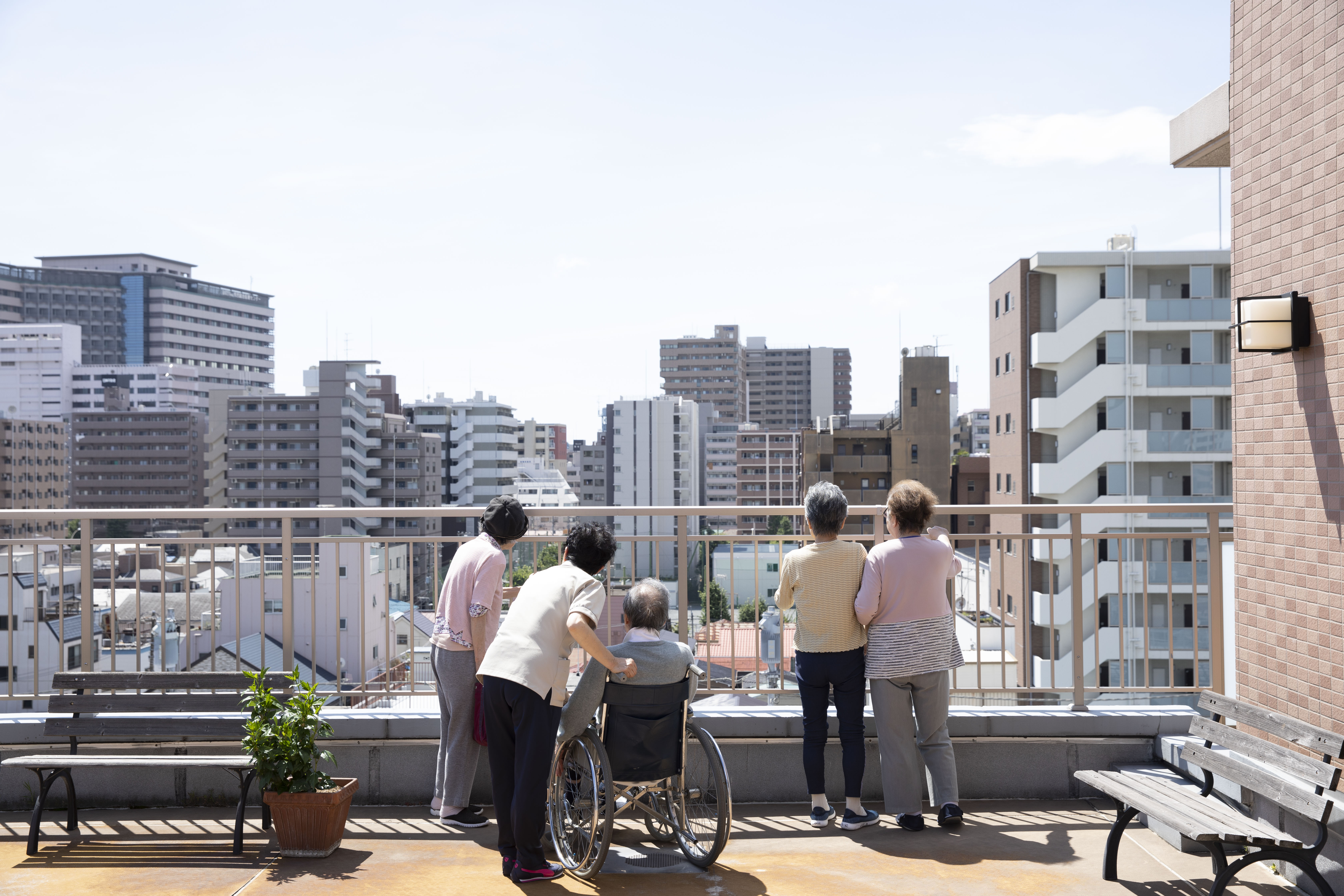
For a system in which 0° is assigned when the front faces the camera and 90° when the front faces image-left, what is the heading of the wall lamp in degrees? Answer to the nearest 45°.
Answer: approximately 90°

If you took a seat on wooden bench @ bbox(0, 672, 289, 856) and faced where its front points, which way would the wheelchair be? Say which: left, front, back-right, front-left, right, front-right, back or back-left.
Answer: front-left

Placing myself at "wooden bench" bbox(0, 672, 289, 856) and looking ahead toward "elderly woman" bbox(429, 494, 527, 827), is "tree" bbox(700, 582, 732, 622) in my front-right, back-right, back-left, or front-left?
front-left

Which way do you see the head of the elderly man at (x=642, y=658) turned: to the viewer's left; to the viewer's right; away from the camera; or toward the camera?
away from the camera

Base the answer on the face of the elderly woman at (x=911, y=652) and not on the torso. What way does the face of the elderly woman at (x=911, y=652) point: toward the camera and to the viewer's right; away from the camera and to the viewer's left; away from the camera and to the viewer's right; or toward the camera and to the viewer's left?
away from the camera and to the viewer's left

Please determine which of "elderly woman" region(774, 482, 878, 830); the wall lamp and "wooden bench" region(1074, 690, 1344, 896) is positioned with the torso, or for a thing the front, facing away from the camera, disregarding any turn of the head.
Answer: the elderly woman

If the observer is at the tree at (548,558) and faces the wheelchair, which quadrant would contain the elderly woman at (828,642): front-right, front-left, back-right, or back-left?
front-left

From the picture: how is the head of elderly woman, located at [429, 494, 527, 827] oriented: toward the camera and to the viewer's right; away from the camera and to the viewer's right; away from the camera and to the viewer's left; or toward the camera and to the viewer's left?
away from the camera and to the viewer's right

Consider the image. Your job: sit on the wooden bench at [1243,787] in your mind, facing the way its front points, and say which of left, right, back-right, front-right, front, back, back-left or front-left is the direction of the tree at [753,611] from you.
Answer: right

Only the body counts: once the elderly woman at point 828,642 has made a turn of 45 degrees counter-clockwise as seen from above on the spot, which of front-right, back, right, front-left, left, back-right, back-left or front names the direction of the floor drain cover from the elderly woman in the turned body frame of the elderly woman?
left

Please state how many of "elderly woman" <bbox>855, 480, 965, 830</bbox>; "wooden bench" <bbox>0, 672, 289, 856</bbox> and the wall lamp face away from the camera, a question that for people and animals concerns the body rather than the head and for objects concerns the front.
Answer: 1

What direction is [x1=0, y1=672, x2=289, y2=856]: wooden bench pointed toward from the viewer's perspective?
toward the camera

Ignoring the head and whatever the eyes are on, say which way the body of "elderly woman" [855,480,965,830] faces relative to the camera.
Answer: away from the camera

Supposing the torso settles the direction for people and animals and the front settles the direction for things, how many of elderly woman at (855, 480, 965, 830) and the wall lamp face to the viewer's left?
1

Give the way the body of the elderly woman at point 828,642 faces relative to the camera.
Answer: away from the camera
